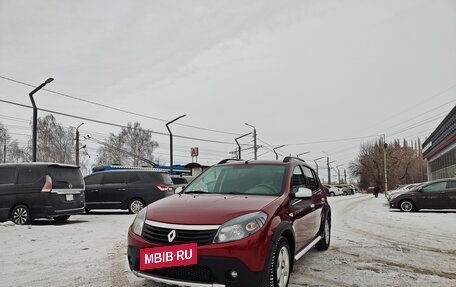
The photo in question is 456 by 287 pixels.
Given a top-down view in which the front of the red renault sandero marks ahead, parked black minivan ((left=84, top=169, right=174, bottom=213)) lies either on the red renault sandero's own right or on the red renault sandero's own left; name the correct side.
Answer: on the red renault sandero's own right

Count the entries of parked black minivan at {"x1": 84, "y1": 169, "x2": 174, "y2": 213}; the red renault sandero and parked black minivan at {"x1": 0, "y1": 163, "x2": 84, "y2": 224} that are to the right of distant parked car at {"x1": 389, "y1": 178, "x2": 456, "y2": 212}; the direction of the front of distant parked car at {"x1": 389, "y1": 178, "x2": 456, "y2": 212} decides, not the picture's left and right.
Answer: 0

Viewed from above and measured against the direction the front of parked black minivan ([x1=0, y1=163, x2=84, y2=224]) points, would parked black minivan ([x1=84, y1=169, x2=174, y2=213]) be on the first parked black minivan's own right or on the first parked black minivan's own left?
on the first parked black minivan's own right

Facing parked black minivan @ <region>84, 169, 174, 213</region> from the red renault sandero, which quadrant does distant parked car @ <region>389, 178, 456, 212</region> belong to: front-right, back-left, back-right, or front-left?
front-right

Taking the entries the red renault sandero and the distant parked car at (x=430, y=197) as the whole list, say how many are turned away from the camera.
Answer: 0

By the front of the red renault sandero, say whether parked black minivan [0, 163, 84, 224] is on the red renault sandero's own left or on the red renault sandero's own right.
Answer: on the red renault sandero's own right

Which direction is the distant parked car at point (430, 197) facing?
to the viewer's left

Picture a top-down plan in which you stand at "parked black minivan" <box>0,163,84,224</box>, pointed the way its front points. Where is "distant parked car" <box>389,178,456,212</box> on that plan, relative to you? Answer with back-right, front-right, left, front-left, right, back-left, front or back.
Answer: back-right

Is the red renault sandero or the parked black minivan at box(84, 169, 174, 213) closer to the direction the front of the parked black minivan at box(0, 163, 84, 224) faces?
the parked black minivan at box(84, 169, 174, 213)

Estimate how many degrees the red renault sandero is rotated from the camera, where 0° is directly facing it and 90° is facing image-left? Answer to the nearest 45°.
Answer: approximately 45°

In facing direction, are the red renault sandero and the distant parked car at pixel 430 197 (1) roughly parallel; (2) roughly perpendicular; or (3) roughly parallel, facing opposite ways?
roughly perpendicular

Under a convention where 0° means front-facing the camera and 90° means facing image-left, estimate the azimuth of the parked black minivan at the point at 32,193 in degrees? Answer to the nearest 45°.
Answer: approximately 135°

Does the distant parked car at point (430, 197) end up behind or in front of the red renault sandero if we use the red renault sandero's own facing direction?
behind

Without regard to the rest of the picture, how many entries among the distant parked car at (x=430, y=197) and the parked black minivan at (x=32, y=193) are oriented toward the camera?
0
